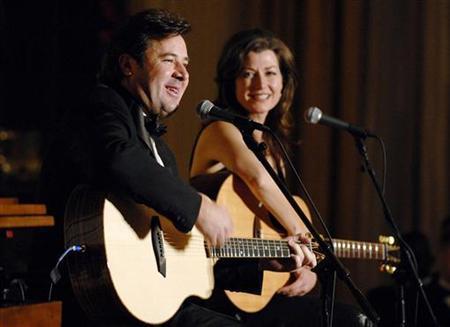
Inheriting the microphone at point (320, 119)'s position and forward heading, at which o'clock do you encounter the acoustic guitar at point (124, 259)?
The acoustic guitar is roughly at 11 o'clock from the microphone.

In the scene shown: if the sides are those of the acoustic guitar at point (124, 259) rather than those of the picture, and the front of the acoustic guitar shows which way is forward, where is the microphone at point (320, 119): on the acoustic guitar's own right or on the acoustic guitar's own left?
on the acoustic guitar's own left

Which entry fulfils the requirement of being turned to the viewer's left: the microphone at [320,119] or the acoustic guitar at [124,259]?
the microphone

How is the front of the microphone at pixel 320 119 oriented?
to the viewer's left

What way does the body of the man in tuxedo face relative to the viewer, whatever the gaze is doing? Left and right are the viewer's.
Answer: facing the viewer and to the right of the viewer

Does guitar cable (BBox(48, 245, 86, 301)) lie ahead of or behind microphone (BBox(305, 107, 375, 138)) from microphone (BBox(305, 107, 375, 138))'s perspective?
ahead
